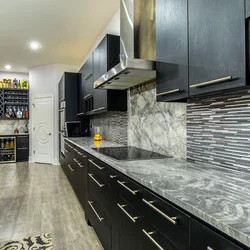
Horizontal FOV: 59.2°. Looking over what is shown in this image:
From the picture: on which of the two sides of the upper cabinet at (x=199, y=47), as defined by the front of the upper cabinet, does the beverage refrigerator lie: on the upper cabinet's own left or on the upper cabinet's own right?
on the upper cabinet's own right

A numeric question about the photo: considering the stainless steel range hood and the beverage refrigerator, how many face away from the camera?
0

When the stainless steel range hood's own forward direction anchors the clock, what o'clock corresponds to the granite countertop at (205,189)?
The granite countertop is roughly at 10 o'clock from the stainless steel range hood.

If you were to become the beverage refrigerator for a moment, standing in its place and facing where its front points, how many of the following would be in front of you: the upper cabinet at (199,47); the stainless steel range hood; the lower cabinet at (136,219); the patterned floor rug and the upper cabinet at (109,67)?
5

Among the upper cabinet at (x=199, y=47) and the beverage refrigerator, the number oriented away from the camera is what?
0

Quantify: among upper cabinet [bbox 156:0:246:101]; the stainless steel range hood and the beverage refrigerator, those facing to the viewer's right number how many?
0

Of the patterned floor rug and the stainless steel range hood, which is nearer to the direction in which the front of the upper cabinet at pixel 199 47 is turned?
the patterned floor rug

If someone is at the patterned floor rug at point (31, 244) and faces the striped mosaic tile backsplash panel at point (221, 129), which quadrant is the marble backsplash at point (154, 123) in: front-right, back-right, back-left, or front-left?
front-left

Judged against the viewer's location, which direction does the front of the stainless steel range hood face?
facing the viewer and to the left of the viewer

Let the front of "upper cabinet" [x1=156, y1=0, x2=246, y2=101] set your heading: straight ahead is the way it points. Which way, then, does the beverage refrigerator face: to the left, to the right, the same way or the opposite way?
to the left

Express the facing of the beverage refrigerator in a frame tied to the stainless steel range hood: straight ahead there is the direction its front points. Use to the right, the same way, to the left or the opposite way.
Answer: to the left

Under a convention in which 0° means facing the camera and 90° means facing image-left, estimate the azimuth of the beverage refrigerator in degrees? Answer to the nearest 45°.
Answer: approximately 0°

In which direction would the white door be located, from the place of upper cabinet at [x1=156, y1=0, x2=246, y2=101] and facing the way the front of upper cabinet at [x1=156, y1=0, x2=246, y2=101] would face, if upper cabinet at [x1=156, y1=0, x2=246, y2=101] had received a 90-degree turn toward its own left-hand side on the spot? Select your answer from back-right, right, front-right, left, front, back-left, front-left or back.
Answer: back

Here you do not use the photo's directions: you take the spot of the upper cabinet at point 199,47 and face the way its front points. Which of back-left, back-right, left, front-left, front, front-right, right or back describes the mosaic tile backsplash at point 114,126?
right

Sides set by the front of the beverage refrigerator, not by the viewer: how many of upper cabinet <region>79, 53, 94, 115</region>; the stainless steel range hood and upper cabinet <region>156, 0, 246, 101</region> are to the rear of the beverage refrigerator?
0

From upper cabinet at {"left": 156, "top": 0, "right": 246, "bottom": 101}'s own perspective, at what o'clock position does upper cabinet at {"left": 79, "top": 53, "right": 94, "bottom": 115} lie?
upper cabinet at {"left": 79, "top": 53, "right": 94, "bottom": 115} is roughly at 3 o'clock from upper cabinet at {"left": 156, "top": 0, "right": 246, "bottom": 101}.

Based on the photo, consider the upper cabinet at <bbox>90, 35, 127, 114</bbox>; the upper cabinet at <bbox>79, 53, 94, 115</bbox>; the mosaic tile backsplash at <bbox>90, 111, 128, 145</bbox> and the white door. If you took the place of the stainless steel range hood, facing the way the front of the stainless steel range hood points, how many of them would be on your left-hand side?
0

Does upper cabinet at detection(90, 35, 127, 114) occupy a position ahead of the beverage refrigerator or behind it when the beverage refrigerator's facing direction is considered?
ahead

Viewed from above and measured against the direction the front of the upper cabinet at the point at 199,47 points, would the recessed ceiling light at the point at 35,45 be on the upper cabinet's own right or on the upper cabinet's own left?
on the upper cabinet's own right

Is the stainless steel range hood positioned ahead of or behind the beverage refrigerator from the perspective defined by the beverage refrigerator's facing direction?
ahead
